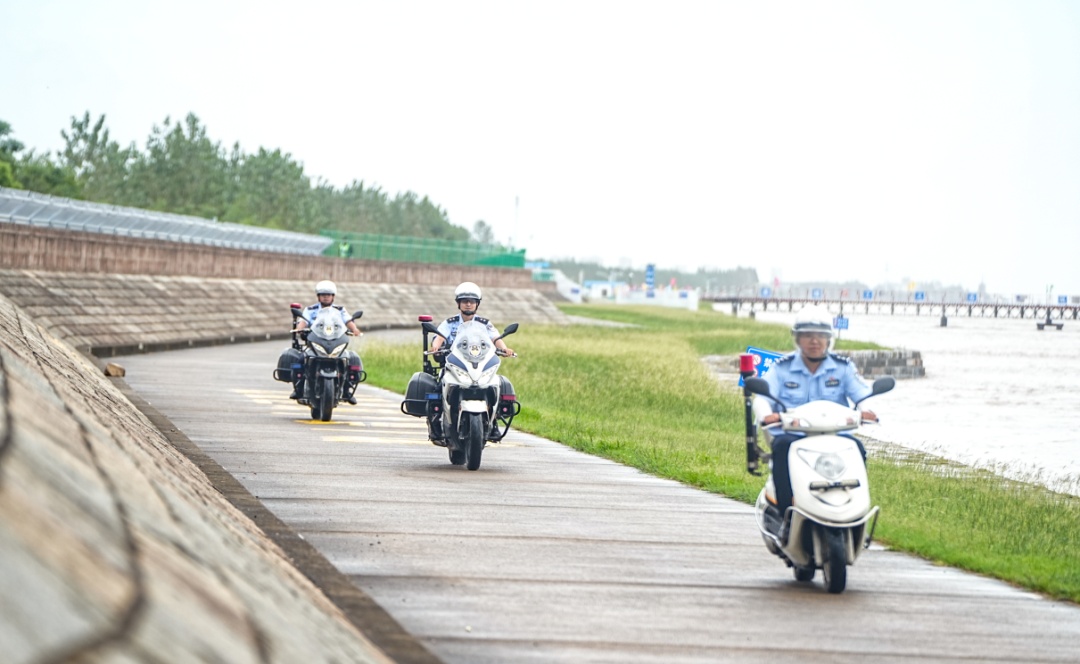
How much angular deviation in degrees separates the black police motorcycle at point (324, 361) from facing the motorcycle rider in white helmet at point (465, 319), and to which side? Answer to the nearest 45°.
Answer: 0° — it already faces them

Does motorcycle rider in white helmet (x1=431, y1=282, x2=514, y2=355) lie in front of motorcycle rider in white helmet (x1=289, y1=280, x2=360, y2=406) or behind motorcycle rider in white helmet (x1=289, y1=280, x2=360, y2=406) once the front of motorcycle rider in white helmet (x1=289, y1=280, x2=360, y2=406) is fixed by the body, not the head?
in front

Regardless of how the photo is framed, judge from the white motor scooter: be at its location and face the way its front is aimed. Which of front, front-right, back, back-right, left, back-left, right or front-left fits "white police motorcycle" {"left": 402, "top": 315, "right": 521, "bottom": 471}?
back-right

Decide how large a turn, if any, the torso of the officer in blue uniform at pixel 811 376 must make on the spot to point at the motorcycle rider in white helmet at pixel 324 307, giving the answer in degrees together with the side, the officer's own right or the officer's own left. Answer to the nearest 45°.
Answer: approximately 135° to the officer's own right

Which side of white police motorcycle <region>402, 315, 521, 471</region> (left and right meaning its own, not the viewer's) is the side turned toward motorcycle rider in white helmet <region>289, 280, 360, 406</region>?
back

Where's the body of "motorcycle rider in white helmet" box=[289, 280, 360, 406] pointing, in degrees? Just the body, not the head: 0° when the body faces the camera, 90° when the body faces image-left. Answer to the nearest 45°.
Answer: approximately 0°

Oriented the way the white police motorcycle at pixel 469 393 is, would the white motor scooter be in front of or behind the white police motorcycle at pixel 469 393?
in front
